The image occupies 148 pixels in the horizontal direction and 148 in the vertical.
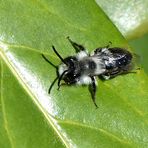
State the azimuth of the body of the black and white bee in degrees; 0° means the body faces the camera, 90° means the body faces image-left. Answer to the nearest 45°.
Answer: approximately 90°

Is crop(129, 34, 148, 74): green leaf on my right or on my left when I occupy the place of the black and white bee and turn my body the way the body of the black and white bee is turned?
on my right

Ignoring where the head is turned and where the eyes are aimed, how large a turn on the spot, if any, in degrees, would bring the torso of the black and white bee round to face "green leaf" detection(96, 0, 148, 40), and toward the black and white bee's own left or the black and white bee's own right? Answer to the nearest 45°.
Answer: approximately 180°
